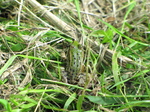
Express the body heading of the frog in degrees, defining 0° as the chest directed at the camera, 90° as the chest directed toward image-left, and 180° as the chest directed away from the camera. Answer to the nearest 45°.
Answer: approximately 180°
